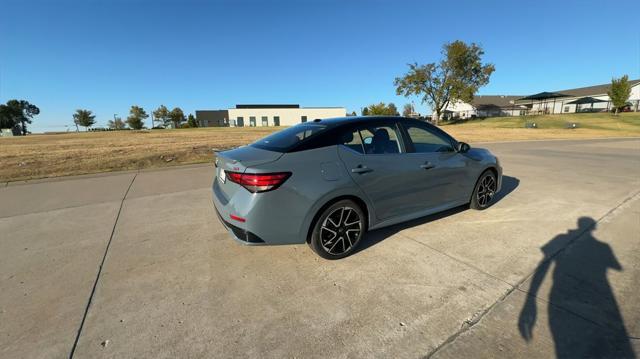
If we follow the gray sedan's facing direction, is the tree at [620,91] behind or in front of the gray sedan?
in front

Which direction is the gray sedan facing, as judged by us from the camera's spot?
facing away from the viewer and to the right of the viewer
